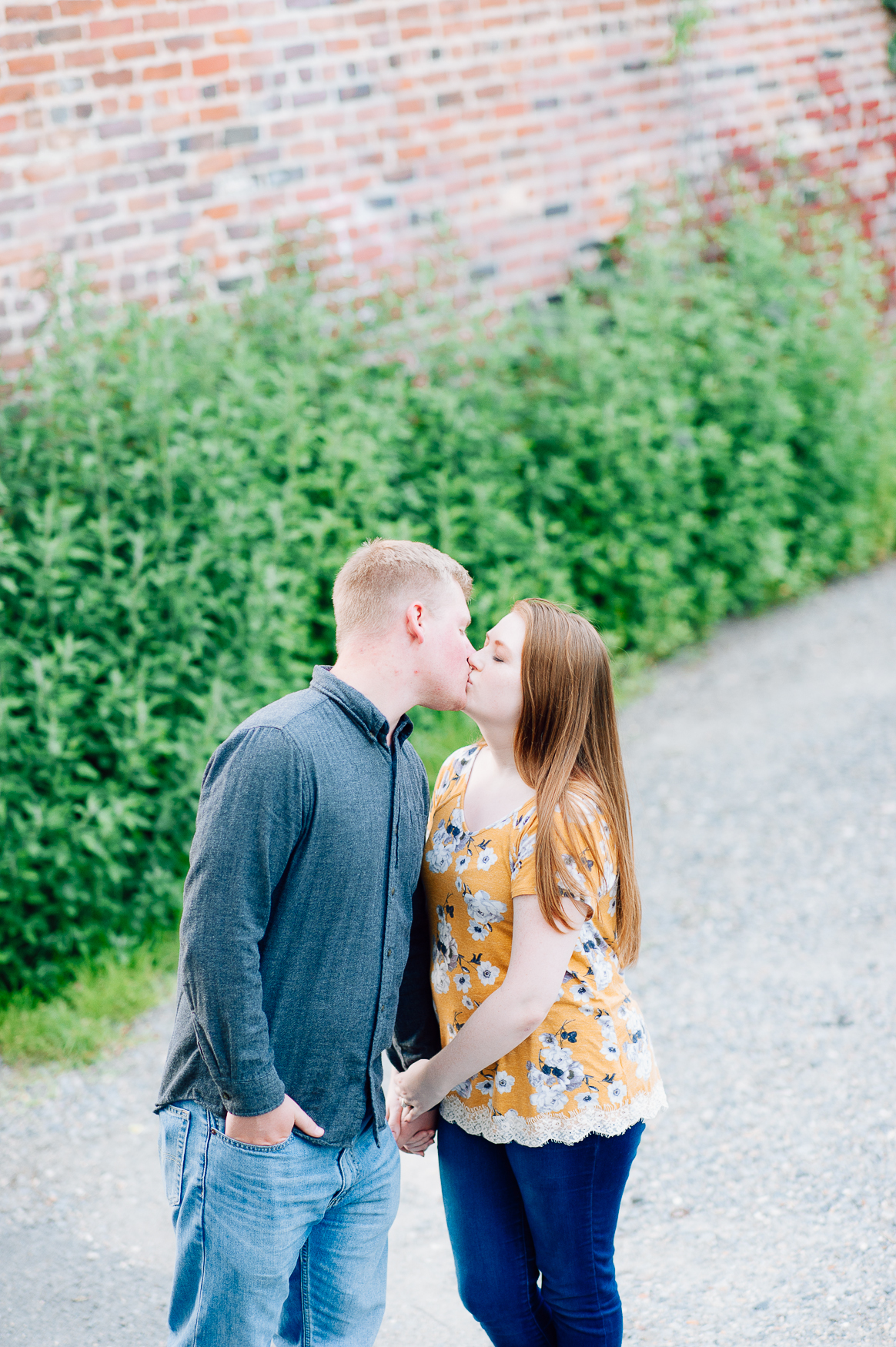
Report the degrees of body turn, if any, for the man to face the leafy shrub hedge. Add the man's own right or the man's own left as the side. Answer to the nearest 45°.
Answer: approximately 135° to the man's own left

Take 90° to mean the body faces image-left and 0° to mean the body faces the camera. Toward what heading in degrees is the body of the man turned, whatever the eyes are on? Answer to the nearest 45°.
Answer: approximately 315°

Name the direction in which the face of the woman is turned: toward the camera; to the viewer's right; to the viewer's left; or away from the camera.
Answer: to the viewer's left

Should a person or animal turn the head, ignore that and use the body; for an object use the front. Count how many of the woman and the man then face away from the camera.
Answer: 0

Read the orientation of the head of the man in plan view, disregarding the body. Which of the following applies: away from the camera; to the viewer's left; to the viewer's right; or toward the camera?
to the viewer's right

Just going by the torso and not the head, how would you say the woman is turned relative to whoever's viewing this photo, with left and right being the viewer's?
facing the viewer and to the left of the viewer

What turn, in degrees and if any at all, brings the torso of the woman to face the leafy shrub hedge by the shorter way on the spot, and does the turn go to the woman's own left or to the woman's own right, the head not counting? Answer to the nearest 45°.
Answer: approximately 135° to the woman's own right
